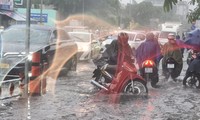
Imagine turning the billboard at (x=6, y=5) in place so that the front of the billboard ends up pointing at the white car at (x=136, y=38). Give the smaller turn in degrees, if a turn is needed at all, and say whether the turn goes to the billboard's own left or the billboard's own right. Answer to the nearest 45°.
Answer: approximately 45° to the billboard's own left

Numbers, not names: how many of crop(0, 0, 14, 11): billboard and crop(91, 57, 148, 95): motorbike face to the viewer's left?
0

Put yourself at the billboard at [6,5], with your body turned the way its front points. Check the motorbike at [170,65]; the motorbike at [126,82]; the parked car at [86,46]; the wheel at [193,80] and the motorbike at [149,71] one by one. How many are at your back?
0

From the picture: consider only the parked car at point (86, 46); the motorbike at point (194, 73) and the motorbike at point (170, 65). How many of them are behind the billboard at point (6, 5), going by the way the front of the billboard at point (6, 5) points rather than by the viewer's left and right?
0

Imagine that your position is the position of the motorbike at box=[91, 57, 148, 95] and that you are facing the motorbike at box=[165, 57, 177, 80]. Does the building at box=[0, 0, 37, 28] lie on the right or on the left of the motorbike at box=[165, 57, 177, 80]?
left

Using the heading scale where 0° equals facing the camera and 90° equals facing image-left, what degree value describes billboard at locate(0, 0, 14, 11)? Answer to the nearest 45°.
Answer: approximately 0°
